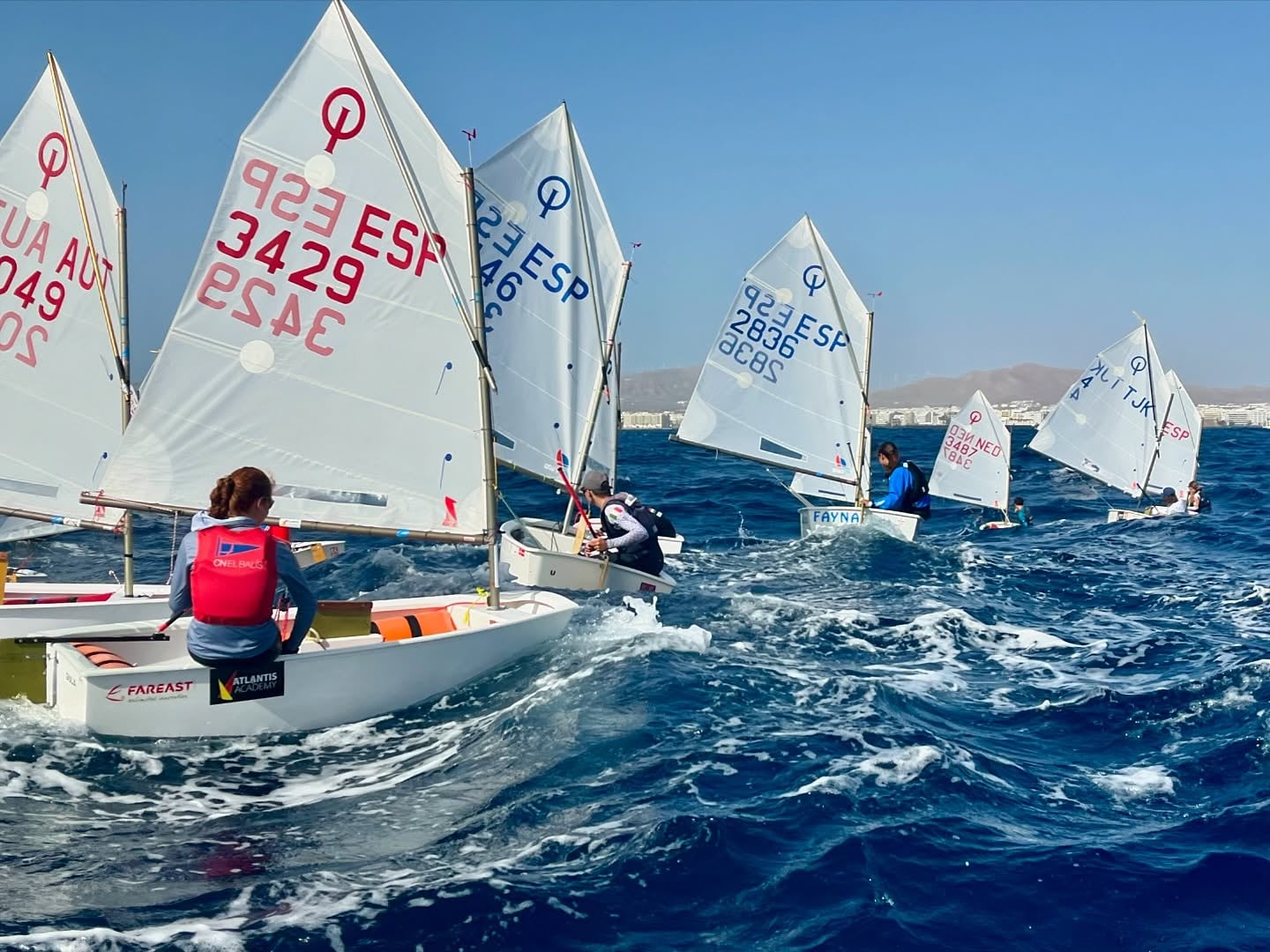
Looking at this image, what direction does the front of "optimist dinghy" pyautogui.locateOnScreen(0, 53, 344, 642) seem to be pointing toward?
to the viewer's right

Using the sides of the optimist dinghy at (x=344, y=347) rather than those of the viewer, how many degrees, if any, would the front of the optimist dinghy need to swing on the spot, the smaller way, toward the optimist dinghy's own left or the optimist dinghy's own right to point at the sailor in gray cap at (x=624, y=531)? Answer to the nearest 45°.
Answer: approximately 45° to the optimist dinghy's own left

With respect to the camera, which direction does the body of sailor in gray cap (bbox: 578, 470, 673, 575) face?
to the viewer's left

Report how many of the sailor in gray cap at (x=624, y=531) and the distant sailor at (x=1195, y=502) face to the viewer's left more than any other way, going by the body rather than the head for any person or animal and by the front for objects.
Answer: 2

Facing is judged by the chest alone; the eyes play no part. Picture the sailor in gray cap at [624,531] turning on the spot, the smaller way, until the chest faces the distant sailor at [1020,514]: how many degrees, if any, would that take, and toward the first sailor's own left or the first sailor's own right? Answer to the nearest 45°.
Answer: approximately 135° to the first sailor's own right

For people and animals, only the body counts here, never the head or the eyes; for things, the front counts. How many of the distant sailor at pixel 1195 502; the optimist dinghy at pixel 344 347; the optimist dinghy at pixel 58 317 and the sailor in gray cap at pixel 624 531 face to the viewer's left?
2

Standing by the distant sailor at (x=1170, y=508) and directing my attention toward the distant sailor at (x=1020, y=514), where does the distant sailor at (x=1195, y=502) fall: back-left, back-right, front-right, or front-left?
back-right

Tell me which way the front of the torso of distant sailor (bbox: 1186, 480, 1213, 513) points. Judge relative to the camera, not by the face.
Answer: to the viewer's left
